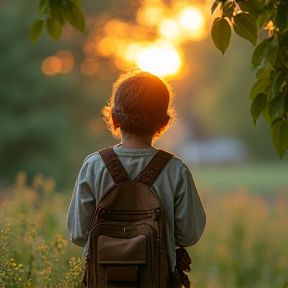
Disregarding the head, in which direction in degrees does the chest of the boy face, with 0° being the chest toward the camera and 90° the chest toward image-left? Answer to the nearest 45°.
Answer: approximately 180°

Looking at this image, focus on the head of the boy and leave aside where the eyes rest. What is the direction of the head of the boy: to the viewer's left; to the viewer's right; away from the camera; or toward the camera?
away from the camera

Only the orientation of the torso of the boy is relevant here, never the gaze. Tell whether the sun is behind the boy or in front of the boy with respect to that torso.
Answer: in front
